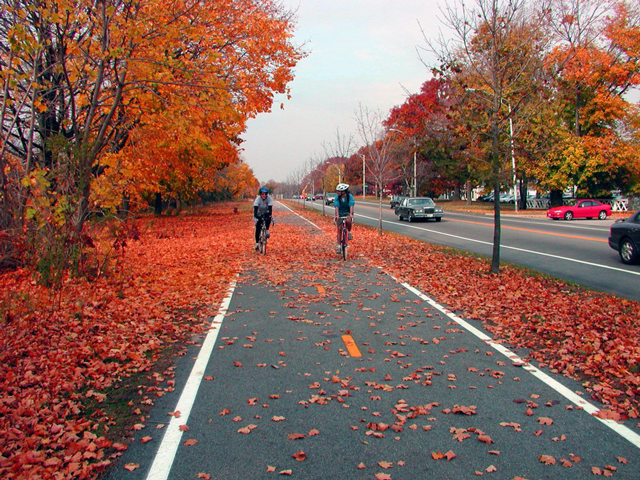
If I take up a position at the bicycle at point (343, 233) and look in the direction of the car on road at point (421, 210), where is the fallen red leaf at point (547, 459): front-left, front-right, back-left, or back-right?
back-right

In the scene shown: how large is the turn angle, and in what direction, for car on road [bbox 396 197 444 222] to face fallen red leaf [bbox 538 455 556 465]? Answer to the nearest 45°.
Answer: approximately 45° to its right

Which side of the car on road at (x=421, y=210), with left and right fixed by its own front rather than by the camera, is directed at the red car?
left

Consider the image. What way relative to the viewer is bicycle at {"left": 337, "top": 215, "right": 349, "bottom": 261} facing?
toward the camera

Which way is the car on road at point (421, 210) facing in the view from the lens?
facing the viewer and to the right of the viewer

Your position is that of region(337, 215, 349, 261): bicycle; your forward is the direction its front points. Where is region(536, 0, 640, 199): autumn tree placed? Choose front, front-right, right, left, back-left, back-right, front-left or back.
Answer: back-left

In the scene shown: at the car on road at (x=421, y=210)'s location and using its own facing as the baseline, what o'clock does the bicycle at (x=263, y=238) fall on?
The bicycle is roughly at 2 o'clock from the car on road.

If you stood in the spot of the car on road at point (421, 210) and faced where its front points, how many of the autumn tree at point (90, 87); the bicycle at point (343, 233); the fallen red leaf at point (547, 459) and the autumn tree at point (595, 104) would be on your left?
1

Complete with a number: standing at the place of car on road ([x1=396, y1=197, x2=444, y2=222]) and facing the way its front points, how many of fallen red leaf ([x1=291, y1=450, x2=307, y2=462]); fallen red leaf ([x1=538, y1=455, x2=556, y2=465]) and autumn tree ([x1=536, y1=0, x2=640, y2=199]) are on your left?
1

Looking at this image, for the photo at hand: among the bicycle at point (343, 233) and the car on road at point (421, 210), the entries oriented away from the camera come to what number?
0

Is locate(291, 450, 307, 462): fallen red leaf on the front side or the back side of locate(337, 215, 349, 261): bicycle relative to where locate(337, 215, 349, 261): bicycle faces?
on the front side

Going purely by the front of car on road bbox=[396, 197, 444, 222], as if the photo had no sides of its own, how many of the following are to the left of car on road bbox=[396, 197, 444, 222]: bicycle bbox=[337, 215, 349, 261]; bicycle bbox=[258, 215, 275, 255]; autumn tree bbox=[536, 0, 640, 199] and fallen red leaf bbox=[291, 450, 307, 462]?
1

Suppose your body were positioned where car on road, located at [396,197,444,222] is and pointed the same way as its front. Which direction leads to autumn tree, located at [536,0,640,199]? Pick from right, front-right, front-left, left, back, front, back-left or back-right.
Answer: left

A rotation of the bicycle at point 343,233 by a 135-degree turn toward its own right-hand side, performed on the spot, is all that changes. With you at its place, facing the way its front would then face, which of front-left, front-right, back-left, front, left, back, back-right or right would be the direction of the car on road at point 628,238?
back-right

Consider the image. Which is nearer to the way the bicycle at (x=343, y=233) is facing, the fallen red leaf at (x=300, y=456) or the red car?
the fallen red leaf
